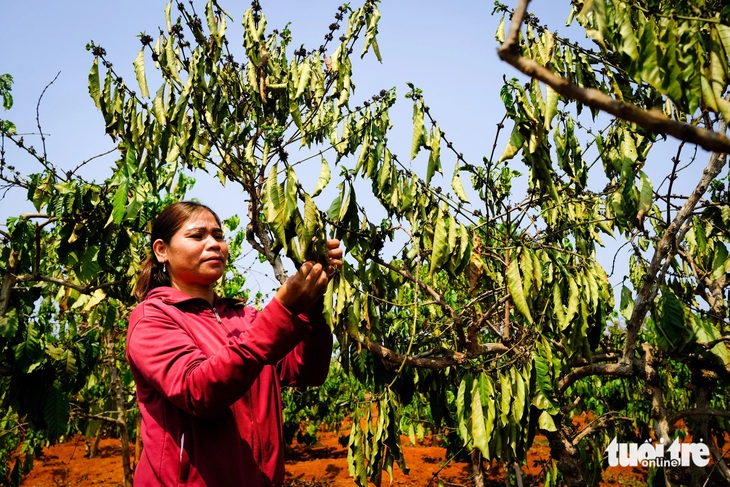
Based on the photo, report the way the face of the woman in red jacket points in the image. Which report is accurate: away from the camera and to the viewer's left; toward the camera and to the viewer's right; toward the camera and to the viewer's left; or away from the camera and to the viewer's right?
toward the camera and to the viewer's right

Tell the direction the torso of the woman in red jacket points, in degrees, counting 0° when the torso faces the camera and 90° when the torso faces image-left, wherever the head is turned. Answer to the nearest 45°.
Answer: approximately 315°
